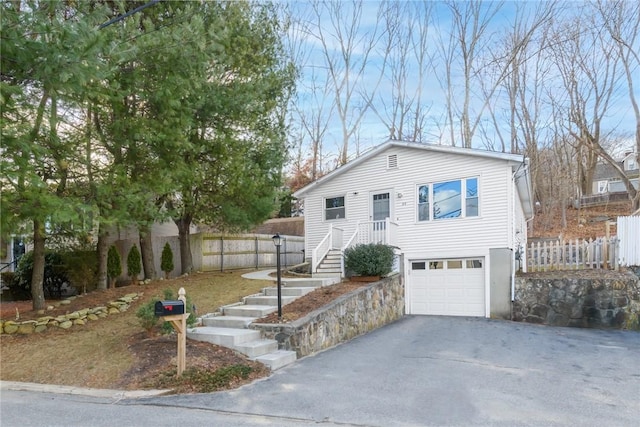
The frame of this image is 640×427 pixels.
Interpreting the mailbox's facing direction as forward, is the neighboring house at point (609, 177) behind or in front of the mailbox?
behind

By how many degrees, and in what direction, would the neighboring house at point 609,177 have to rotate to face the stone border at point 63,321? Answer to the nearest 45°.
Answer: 0° — it already faces it

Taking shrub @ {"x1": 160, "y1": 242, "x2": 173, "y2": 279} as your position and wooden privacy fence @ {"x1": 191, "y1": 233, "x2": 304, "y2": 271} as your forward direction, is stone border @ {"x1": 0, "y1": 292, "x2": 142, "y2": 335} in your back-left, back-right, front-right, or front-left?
back-right

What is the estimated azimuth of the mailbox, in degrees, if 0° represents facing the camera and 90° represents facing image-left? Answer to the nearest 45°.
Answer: approximately 45°

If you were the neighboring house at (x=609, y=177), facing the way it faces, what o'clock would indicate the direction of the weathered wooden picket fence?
The weathered wooden picket fence is roughly at 12 o'clock from the neighboring house.

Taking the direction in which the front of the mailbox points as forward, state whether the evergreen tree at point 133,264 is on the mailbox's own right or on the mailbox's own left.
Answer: on the mailbox's own right

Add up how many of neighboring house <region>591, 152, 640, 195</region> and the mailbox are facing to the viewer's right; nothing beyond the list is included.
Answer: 0

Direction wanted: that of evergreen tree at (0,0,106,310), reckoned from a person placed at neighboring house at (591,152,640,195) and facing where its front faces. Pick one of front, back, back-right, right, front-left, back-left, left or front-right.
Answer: front

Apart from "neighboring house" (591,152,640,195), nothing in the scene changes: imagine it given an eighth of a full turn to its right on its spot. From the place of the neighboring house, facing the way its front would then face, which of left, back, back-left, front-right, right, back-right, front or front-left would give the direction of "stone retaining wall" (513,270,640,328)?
front-left

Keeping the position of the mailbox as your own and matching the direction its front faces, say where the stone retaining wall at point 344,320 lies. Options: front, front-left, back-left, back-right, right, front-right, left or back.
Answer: back

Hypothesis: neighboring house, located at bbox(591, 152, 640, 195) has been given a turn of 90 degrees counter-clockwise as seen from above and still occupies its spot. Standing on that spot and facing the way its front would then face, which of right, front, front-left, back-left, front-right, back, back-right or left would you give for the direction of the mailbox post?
right

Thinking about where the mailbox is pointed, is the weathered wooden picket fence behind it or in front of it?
behind

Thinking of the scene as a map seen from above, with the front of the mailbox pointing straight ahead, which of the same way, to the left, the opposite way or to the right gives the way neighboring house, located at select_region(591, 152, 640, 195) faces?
the same way

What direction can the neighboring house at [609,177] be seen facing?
toward the camera

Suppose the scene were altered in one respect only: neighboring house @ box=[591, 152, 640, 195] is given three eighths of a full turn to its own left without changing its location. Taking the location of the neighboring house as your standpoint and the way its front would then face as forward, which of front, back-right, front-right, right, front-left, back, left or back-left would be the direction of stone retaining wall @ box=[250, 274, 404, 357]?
back-right

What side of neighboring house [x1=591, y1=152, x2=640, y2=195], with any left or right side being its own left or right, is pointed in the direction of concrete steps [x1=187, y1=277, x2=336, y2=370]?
front
